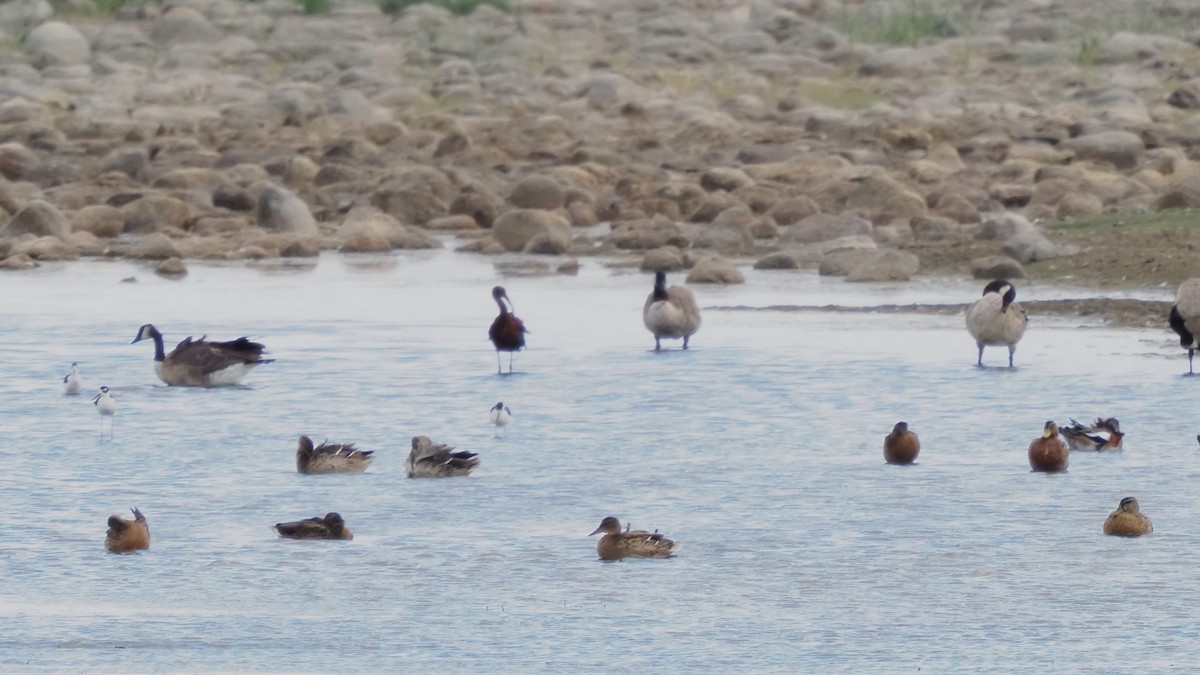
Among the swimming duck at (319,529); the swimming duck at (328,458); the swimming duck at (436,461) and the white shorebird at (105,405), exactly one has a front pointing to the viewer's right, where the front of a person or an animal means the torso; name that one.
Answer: the swimming duck at (319,529)

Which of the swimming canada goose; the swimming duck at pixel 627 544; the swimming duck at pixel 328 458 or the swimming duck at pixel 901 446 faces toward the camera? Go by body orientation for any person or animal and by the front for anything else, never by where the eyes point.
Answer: the swimming duck at pixel 901 446

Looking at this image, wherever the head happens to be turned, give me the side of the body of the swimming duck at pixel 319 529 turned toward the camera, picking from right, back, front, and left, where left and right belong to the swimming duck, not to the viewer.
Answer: right

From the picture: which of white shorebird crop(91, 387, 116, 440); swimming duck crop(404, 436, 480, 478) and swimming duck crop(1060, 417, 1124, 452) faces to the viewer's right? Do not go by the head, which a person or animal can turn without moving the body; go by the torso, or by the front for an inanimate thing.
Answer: swimming duck crop(1060, 417, 1124, 452)

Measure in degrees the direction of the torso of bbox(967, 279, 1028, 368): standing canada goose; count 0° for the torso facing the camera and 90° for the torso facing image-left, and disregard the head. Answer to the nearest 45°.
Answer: approximately 0°

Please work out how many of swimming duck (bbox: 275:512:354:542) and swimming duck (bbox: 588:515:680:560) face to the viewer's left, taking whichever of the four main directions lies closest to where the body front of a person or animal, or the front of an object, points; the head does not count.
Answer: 1

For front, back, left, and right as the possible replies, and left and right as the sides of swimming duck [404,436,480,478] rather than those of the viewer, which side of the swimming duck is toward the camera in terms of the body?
left

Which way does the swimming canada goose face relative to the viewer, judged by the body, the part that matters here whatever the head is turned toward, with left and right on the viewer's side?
facing to the left of the viewer

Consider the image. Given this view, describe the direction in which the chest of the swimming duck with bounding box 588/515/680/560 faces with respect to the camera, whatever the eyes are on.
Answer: to the viewer's left
